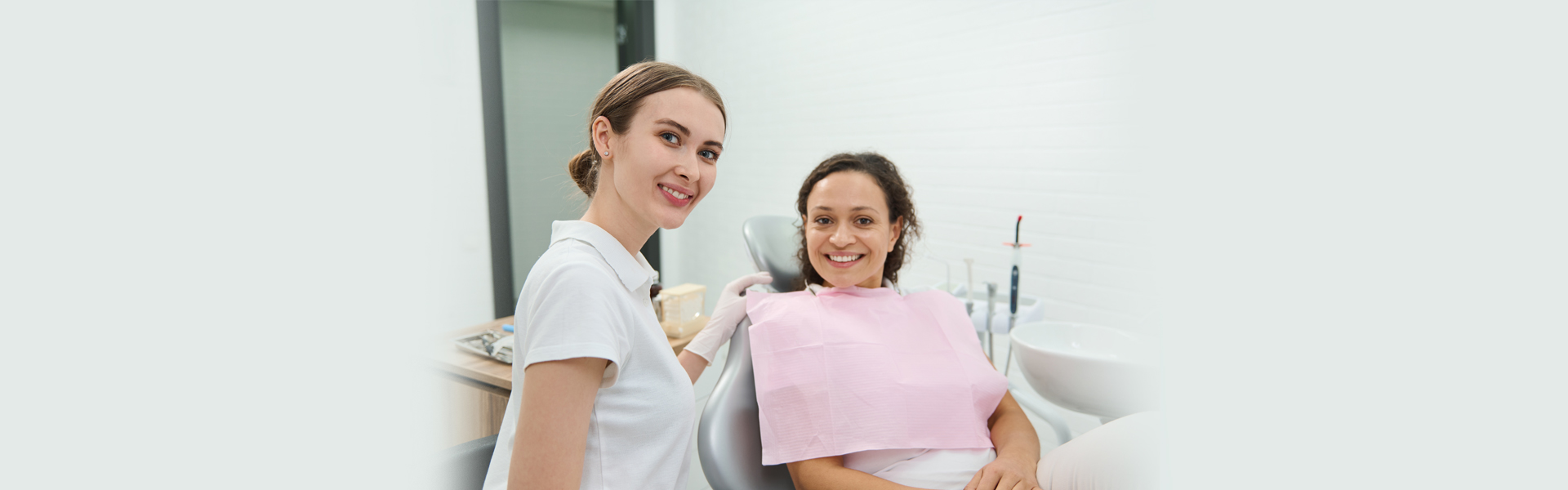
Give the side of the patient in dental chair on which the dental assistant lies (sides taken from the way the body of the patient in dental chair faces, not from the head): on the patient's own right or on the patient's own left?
on the patient's own right

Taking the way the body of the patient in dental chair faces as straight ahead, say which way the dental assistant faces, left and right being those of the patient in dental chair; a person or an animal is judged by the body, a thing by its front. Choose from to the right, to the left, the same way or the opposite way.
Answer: to the left

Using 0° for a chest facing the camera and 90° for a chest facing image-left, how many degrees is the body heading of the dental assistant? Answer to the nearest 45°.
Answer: approximately 270°

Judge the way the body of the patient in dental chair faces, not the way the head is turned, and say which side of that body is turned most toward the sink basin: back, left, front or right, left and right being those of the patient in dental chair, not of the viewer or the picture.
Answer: left

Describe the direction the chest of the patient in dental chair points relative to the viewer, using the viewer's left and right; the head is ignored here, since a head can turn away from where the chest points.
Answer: facing the viewer and to the right of the viewer

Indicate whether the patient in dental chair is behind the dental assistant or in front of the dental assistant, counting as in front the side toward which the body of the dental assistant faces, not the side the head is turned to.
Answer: in front

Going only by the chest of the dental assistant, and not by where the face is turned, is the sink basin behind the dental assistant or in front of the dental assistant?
in front
